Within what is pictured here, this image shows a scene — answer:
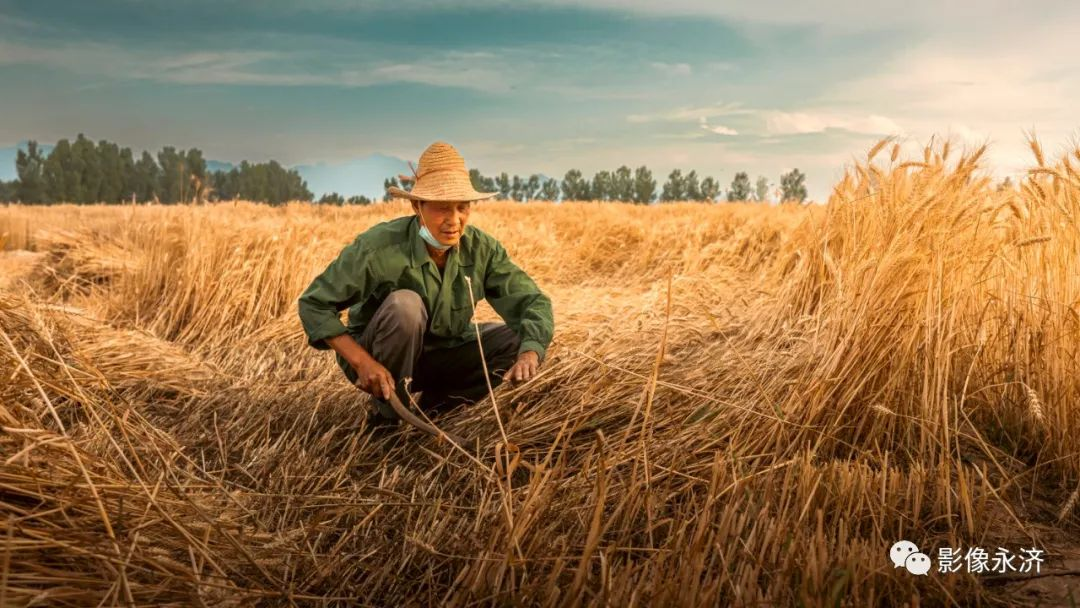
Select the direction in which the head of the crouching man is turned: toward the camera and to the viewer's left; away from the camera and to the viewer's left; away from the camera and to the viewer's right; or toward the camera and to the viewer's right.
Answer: toward the camera and to the viewer's right

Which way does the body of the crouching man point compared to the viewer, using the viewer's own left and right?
facing the viewer and to the right of the viewer
